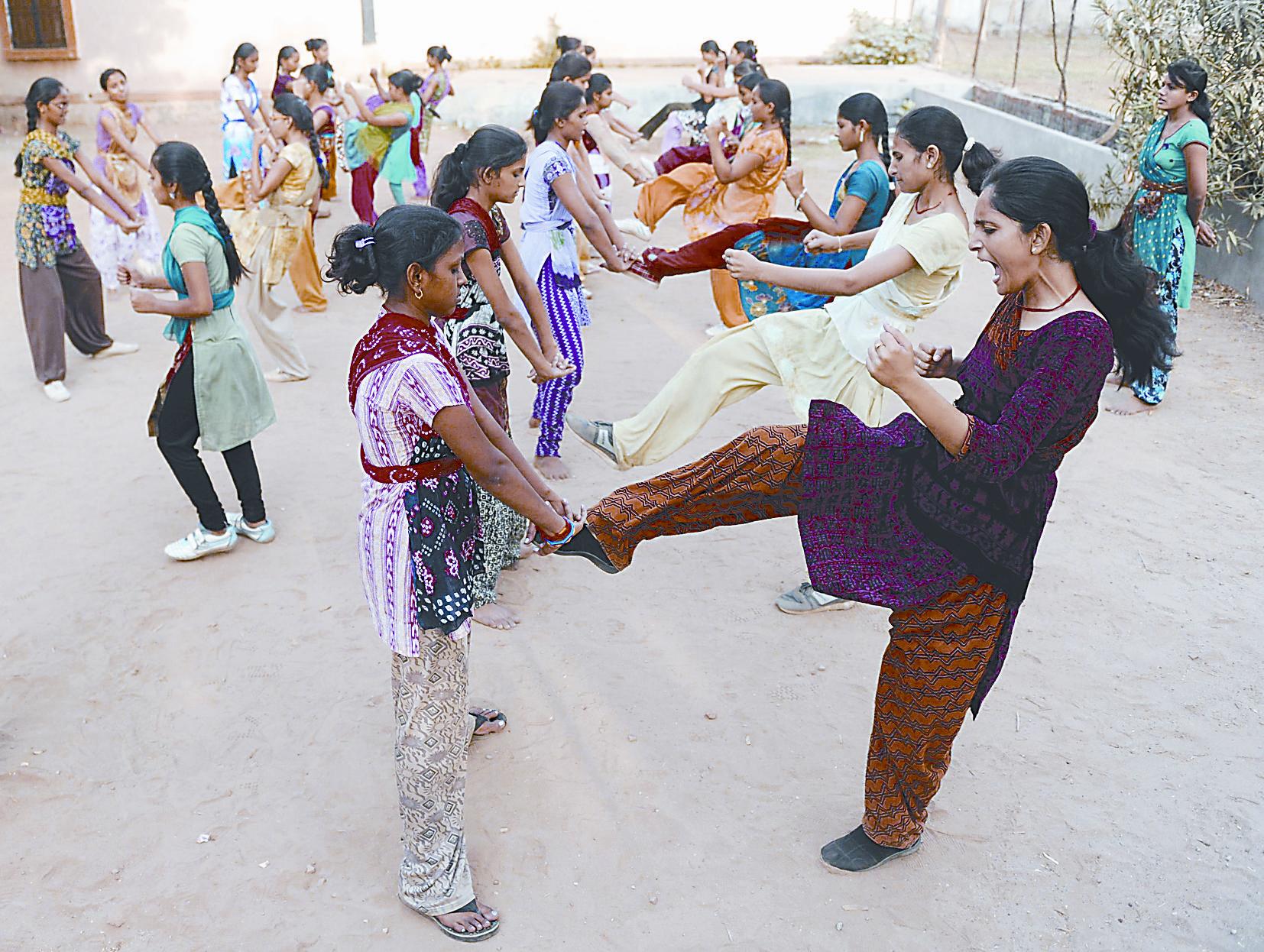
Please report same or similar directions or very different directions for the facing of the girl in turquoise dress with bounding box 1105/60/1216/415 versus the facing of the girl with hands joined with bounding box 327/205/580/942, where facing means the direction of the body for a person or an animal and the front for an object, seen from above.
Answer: very different directions

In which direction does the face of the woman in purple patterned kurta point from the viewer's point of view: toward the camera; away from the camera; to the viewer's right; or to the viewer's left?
to the viewer's left

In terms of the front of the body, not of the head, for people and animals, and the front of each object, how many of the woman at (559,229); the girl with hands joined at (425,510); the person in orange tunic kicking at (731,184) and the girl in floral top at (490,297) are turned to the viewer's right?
3

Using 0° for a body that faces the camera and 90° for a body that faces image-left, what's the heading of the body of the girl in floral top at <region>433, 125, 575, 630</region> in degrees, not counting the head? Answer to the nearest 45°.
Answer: approximately 270°

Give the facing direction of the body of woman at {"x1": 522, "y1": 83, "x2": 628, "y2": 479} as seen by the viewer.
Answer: to the viewer's right

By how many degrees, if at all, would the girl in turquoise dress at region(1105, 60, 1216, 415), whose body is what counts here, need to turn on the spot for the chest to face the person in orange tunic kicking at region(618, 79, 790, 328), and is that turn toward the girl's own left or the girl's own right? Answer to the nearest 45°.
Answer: approximately 45° to the girl's own right

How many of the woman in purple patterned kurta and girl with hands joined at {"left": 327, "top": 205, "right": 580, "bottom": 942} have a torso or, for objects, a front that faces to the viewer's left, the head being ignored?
1

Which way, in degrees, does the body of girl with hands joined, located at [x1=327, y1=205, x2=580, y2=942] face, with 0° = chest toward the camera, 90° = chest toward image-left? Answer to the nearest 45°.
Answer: approximately 270°

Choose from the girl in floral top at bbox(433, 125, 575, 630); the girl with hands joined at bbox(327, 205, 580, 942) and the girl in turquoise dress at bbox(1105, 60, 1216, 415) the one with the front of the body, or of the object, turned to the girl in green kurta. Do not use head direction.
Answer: the girl in turquoise dress

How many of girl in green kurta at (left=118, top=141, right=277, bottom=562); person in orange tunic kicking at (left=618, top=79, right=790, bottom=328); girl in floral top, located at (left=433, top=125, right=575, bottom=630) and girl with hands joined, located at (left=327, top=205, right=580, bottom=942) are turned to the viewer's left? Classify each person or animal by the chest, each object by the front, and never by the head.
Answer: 2

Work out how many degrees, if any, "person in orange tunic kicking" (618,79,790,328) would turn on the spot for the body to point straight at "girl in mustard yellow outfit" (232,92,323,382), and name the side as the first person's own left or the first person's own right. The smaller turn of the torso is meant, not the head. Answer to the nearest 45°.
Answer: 0° — they already face them

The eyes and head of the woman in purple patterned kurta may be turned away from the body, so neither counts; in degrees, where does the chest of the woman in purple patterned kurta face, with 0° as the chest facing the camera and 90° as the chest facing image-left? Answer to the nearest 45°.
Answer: approximately 90°

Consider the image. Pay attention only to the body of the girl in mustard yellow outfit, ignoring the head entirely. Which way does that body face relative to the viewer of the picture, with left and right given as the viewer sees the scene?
facing to the left of the viewer

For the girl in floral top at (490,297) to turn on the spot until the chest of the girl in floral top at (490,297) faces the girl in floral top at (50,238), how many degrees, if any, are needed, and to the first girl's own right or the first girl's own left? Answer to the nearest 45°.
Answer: approximately 135° to the first girl's own left
